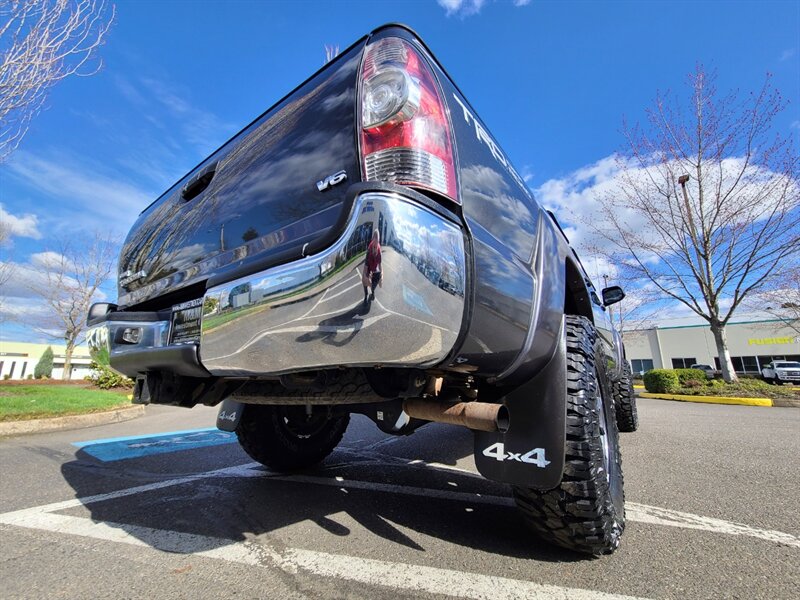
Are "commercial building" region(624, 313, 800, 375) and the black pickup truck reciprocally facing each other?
yes

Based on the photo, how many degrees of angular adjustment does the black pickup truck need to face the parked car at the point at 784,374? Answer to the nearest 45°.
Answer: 0° — it already faces it

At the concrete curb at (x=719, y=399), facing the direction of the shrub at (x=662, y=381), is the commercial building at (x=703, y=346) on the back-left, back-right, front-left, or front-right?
front-right

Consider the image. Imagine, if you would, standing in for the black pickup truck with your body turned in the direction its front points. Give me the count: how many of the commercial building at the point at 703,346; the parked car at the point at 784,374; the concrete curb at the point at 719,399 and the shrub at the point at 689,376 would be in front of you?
4

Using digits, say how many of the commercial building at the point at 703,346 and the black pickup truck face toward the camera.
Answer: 1

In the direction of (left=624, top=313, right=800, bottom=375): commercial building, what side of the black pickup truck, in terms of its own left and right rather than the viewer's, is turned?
front

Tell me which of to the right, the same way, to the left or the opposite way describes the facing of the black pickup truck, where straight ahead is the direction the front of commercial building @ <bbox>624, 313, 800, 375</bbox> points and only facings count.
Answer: the opposite way

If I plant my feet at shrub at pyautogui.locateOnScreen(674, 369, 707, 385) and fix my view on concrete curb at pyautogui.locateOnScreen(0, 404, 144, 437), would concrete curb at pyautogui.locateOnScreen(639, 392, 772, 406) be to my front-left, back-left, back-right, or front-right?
front-left

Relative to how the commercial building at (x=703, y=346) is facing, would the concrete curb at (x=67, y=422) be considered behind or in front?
in front

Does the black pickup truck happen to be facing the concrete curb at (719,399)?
yes

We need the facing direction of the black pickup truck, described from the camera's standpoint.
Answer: facing away from the viewer and to the right of the viewer

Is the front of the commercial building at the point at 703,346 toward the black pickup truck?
yes

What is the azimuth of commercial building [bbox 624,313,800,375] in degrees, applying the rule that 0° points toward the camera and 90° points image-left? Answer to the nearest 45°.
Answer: approximately 0°

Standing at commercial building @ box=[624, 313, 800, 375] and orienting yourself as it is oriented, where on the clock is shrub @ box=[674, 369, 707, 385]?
The shrub is roughly at 12 o'clock from the commercial building.

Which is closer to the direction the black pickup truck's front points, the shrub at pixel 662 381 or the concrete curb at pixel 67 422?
the shrub

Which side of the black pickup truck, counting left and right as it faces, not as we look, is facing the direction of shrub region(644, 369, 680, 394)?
front

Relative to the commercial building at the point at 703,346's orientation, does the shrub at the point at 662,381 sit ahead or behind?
ahead
